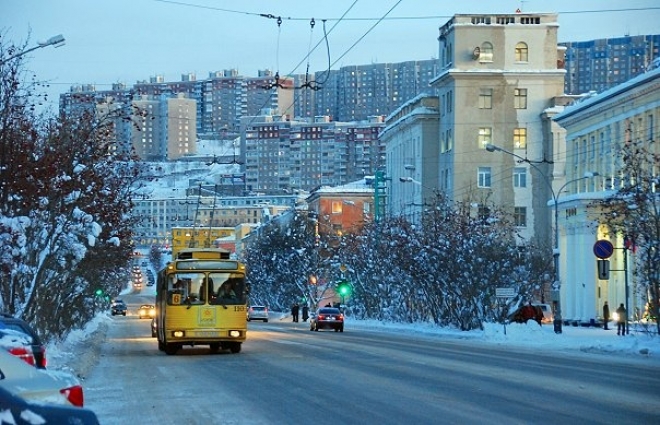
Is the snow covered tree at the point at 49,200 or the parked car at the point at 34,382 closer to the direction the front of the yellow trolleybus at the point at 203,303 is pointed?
the parked car

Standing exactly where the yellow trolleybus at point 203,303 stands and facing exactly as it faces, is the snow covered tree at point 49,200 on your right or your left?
on your right

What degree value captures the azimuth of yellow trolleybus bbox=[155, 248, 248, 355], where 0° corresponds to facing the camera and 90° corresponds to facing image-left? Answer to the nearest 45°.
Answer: approximately 0°

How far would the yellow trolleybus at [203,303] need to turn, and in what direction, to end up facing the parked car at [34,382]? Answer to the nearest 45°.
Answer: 0° — it already faces it

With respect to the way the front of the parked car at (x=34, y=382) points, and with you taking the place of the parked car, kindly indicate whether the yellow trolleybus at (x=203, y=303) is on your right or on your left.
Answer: on your right
